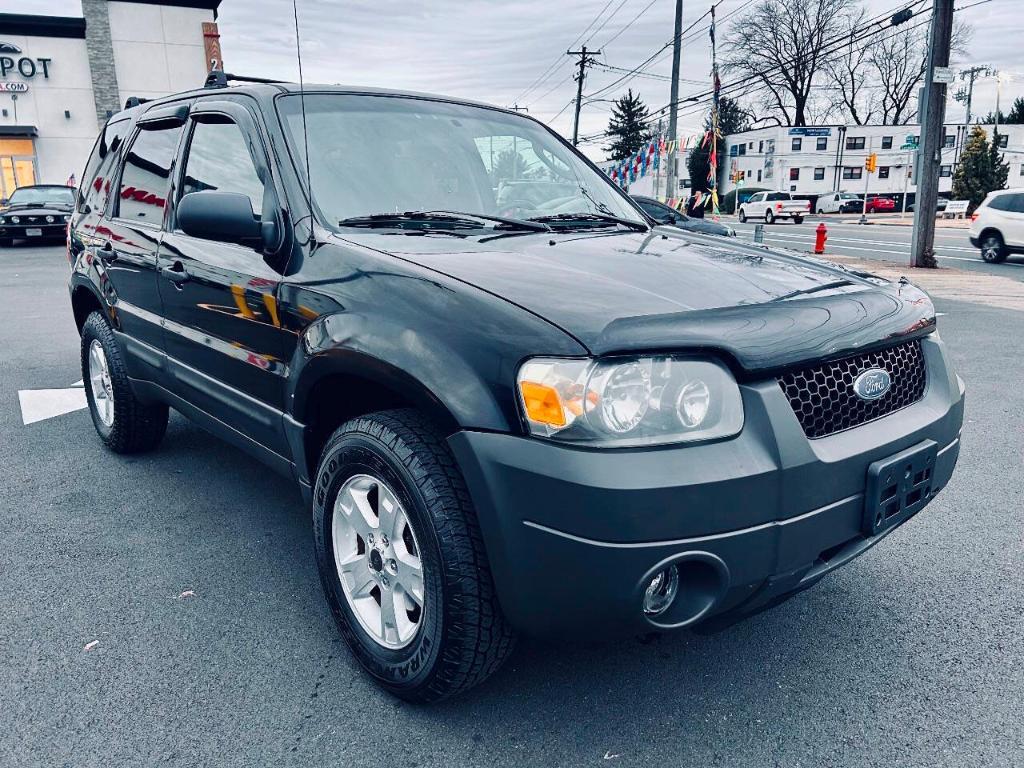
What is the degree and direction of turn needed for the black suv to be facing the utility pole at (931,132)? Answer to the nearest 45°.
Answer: approximately 90° to its left

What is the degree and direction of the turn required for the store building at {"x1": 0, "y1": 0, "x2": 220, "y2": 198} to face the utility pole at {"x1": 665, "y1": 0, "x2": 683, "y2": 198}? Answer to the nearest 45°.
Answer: approximately 45° to its left

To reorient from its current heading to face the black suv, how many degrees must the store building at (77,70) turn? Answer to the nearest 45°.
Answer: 0° — it already faces it

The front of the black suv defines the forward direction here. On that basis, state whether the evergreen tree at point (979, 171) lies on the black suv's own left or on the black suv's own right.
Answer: on the black suv's own left

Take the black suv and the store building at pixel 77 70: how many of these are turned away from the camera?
0

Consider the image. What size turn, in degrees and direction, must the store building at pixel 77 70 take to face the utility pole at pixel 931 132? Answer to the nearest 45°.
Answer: approximately 45° to its left

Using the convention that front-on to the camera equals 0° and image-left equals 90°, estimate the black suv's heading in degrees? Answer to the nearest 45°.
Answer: approximately 315°

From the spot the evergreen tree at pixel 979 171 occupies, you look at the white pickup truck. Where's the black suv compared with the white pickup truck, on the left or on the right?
left

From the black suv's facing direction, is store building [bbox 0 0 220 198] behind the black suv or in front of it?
behind

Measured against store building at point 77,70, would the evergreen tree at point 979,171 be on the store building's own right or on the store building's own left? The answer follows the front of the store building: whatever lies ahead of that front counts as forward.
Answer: on the store building's own left

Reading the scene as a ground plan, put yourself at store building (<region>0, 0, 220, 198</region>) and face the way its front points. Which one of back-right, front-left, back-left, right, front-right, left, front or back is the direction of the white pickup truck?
left

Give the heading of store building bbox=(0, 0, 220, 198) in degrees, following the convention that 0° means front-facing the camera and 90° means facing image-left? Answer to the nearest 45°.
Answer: approximately 0°
